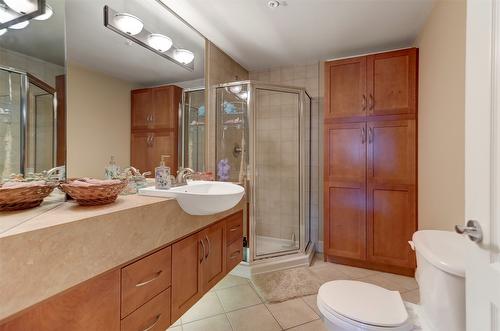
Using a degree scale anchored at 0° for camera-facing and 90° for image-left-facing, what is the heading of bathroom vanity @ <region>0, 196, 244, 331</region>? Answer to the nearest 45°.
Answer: approximately 315°

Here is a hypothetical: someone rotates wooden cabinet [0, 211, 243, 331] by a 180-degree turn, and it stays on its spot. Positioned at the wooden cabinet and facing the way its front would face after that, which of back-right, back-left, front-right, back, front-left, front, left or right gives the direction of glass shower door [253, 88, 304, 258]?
right

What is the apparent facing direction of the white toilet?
to the viewer's left
